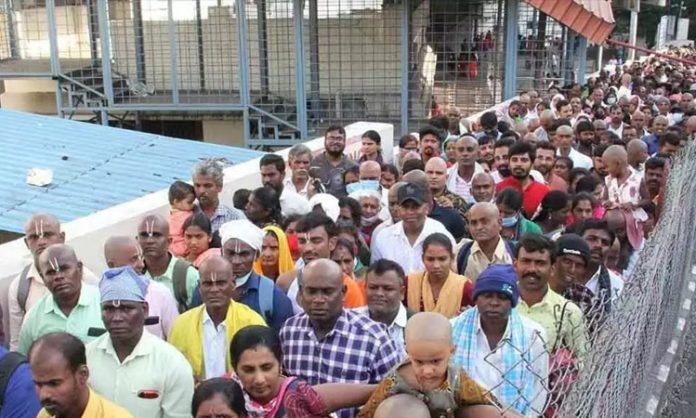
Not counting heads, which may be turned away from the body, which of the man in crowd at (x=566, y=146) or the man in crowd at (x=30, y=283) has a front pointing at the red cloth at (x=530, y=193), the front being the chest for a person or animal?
the man in crowd at (x=566, y=146)

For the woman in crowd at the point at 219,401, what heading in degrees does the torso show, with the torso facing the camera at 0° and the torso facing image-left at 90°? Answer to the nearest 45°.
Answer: approximately 0°

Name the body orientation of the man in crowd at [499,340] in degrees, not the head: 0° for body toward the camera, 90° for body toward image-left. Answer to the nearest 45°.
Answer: approximately 0°

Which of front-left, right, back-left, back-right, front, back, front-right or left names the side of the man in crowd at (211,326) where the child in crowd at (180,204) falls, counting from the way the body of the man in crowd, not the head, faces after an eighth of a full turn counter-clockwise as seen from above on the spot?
back-left

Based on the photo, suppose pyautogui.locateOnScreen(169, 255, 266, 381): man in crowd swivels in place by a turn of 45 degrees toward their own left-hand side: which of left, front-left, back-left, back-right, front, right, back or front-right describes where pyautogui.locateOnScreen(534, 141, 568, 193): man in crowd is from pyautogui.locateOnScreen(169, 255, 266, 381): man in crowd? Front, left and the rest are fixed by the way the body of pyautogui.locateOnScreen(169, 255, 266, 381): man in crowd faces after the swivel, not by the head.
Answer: left

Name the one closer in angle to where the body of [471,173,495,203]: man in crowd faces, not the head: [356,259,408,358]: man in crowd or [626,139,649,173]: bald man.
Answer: the man in crowd

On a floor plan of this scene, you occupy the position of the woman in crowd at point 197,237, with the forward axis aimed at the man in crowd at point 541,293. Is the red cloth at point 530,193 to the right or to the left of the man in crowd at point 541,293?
left

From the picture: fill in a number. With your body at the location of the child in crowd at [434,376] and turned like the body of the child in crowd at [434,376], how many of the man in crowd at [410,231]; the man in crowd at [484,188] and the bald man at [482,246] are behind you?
3

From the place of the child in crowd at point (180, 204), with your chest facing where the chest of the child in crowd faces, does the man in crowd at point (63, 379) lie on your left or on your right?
on your right
